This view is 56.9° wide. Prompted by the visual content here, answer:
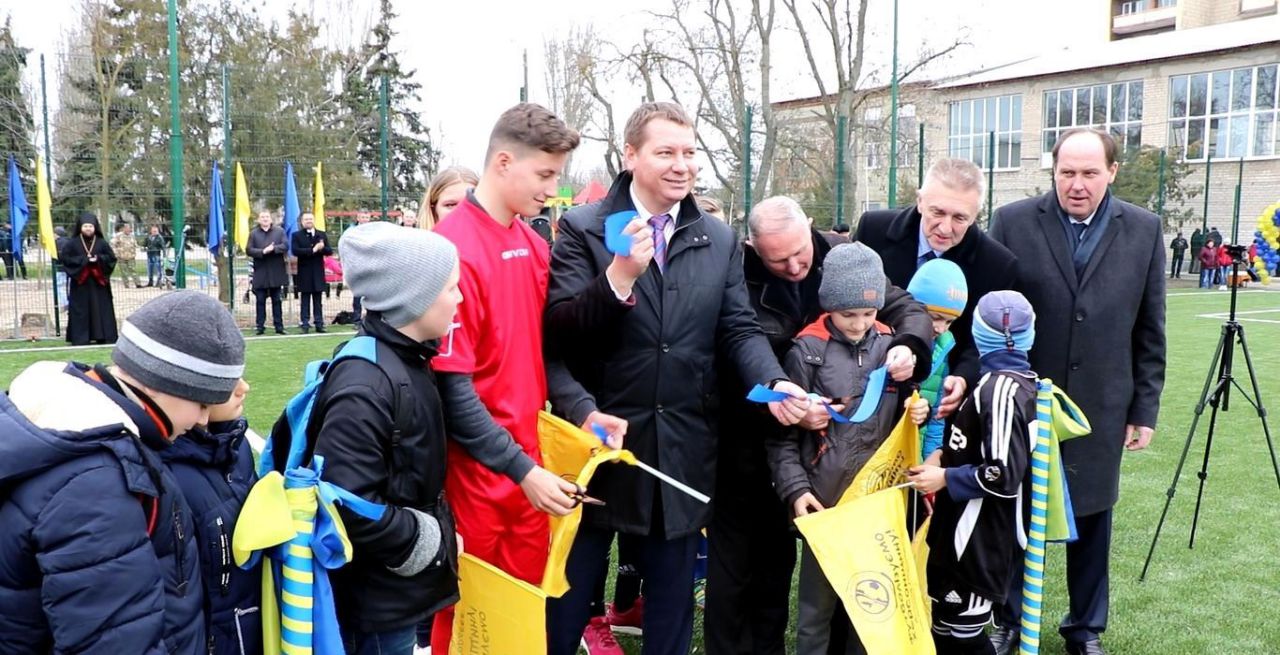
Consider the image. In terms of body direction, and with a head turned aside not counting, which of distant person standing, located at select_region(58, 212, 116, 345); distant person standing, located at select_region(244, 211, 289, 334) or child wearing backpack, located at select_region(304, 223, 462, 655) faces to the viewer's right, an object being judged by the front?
the child wearing backpack

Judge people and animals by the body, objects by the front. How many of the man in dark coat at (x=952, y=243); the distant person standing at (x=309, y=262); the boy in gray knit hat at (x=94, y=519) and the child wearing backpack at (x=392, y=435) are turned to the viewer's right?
2

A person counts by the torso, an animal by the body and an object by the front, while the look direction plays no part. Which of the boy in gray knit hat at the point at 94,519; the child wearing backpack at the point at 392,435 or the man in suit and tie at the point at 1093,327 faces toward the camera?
the man in suit and tie

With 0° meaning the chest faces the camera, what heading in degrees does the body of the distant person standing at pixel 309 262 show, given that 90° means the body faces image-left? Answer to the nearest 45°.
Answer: approximately 0°

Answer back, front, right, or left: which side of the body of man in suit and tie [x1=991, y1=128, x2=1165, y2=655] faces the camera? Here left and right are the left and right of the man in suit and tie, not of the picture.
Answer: front

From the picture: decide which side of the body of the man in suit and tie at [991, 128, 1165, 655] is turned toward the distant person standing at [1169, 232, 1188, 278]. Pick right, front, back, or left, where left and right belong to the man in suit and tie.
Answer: back

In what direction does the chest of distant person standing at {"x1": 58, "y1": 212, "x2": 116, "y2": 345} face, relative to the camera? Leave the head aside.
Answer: toward the camera

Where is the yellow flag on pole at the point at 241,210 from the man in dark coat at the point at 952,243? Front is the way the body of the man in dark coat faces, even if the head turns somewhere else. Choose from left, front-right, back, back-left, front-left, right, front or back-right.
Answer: back-right

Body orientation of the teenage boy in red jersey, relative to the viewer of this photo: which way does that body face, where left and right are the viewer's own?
facing the viewer and to the right of the viewer

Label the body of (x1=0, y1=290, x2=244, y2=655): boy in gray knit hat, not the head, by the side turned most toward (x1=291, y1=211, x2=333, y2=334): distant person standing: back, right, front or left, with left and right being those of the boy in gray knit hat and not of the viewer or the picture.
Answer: left

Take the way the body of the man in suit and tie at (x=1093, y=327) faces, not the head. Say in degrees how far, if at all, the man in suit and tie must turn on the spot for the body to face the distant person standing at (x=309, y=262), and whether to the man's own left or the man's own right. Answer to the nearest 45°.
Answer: approximately 135° to the man's own right

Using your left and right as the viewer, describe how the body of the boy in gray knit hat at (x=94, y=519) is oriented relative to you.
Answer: facing to the right of the viewer

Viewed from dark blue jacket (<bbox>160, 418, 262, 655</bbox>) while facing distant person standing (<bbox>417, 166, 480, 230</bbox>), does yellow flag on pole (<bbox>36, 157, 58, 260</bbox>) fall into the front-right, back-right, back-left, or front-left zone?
front-left
